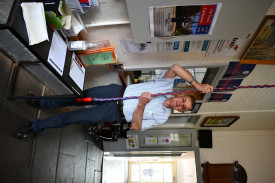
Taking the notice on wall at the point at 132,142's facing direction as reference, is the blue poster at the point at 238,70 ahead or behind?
ahead

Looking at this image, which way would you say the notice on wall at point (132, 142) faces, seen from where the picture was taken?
facing the viewer

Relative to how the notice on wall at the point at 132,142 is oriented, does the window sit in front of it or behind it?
behind

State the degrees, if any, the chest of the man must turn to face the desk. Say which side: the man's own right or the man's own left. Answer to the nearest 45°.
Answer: approximately 45° to the man's own right

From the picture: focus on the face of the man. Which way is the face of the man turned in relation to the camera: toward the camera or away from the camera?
toward the camera

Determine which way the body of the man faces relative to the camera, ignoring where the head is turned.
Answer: toward the camera

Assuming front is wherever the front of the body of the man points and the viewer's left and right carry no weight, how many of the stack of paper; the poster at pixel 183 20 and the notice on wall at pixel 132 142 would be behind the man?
1

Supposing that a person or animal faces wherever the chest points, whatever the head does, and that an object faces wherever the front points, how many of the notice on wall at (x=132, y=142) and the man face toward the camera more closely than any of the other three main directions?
2

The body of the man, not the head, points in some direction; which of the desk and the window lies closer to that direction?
the desk

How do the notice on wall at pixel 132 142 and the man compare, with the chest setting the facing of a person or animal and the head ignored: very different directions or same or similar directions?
same or similar directions

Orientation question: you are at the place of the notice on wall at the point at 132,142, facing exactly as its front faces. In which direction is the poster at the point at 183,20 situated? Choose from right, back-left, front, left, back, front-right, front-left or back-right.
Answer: front
